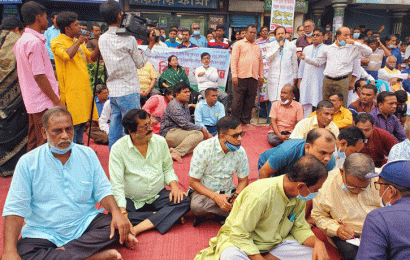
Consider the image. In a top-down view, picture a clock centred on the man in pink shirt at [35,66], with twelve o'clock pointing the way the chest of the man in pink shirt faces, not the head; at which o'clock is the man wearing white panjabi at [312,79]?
The man wearing white panjabi is roughly at 1 o'clock from the man in pink shirt.

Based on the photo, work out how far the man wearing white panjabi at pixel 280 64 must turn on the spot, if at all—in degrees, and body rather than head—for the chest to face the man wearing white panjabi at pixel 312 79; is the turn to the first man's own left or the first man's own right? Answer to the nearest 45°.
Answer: approximately 45° to the first man's own left

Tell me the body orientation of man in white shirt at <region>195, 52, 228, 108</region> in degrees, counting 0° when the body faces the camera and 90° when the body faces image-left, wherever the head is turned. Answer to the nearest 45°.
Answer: approximately 0°

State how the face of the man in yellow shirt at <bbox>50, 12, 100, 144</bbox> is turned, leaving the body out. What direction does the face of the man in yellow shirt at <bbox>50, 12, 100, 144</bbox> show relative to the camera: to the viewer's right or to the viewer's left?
to the viewer's right

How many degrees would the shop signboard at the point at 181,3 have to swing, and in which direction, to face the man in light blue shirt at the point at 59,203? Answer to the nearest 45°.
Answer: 0° — it already faces them

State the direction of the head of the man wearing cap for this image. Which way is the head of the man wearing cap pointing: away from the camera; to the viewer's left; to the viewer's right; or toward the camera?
to the viewer's left

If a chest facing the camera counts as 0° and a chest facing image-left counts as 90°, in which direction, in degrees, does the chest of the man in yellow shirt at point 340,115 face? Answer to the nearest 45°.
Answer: approximately 45°

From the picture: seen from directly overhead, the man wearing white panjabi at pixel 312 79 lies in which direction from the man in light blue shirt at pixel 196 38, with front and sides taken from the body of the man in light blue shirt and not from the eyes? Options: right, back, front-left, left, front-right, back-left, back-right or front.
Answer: front-left

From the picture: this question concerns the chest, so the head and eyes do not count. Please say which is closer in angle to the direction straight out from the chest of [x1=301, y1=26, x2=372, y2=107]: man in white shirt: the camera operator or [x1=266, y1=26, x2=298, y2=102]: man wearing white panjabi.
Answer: the camera operator

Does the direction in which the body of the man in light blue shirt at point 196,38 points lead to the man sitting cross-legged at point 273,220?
yes
